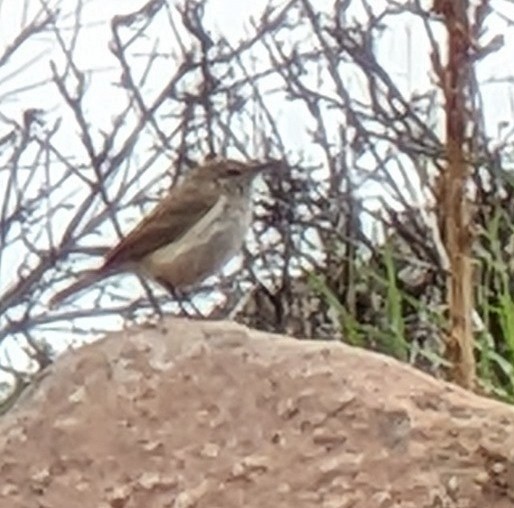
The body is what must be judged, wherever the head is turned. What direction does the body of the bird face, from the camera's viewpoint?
to the viewer's right
